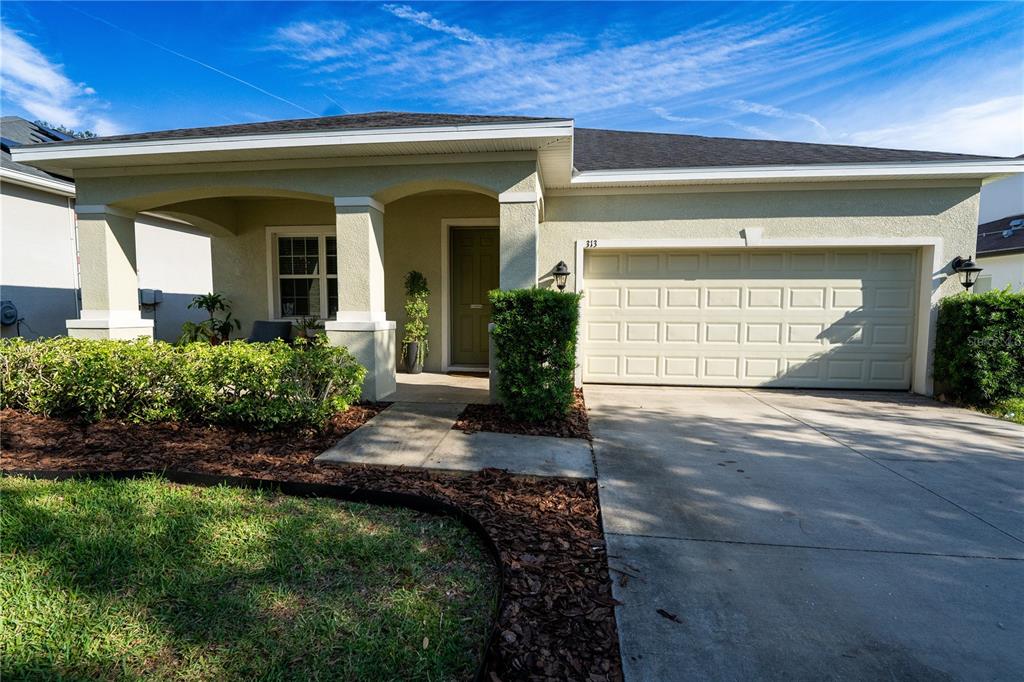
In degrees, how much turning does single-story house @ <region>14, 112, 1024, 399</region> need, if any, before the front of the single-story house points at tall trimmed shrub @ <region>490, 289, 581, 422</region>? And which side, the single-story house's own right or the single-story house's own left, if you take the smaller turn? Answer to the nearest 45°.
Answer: approximately 45° to the single-story house's own right

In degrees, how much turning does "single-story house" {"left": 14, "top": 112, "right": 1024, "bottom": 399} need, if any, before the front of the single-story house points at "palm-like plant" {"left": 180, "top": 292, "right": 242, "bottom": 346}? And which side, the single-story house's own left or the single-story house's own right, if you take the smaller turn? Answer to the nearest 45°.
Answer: approximately 90° to the single-story house's own right

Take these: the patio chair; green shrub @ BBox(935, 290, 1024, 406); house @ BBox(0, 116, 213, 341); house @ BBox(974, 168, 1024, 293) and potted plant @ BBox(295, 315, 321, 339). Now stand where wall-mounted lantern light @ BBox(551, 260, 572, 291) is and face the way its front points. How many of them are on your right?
3

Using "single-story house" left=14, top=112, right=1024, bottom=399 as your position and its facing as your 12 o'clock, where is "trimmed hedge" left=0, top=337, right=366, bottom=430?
The trimmed hedge is roughly at 2 o'clock from the single-story house.

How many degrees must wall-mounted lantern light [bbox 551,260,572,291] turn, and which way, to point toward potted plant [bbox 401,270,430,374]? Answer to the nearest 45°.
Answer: approximately 90° to its right

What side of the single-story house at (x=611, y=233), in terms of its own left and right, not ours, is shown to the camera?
front

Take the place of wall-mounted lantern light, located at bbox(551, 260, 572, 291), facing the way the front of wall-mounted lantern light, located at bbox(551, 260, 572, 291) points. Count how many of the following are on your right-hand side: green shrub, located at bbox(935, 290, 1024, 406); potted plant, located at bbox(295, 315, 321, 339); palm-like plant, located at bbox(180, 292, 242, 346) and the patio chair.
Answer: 3

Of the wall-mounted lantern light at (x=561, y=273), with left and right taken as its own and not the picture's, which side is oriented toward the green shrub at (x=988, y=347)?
left

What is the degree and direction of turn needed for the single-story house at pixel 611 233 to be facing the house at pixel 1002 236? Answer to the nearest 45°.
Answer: approximately 135° to its left

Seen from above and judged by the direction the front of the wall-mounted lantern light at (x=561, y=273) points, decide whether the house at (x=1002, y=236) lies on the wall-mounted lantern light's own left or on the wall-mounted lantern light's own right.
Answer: on the wall-mounted lantern light's own left

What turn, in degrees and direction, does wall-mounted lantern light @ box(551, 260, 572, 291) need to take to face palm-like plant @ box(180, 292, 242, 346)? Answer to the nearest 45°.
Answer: approximately 90° to its right

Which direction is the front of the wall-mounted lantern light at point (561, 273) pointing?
toward the camera

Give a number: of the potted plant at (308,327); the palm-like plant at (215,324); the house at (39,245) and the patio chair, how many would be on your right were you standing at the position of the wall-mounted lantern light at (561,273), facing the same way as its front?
4
